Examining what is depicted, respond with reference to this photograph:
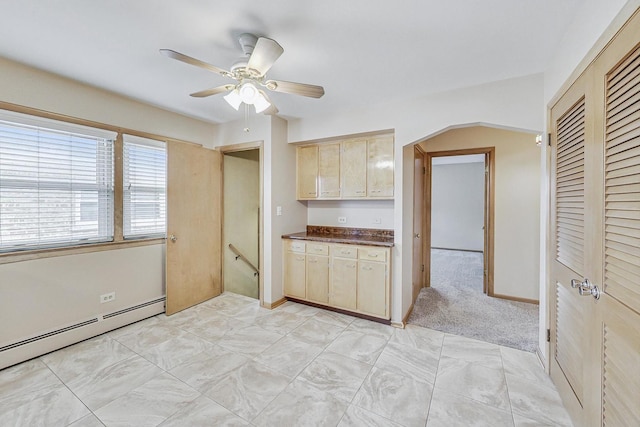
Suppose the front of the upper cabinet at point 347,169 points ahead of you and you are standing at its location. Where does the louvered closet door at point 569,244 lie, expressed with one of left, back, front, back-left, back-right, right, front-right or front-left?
left

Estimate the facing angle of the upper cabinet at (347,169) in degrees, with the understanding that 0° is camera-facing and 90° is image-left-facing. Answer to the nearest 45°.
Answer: approximately 45°

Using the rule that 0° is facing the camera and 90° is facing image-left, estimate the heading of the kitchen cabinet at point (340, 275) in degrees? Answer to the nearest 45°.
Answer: approximately 45°

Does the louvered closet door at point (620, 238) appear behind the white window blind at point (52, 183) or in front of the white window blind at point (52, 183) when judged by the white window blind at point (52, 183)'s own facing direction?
in front

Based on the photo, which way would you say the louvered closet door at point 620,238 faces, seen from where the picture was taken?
facing to the left of the viewer

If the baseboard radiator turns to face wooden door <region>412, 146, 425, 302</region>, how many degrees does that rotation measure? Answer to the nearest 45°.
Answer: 0° — it already faces it

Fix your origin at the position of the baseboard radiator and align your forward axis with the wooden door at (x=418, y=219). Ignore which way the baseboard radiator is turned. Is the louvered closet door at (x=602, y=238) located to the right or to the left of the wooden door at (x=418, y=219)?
right

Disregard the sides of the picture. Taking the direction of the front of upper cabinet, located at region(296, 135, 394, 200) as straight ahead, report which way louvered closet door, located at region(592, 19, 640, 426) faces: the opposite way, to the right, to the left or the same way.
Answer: to the right

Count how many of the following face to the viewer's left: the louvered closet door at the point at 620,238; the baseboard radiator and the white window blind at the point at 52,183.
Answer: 1

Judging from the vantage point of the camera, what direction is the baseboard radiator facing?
facing the viewer and to the right of the viewer

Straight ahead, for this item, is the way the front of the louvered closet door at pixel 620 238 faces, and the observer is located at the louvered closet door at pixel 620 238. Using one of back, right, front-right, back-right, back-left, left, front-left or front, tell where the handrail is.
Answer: front

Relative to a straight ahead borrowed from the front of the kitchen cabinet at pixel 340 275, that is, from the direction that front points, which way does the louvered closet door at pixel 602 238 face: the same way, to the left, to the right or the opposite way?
to the right

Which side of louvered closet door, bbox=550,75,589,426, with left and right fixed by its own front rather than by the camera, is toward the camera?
left

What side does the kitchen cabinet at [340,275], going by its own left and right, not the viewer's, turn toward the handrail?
right

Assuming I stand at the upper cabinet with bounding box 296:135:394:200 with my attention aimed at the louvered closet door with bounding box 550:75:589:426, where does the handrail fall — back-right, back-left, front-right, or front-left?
back-right

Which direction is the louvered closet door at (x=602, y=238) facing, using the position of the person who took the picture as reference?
facing to the left of the viewer

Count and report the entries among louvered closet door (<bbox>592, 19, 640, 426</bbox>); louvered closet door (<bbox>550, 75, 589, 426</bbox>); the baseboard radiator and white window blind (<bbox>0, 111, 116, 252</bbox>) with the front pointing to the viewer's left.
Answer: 2
